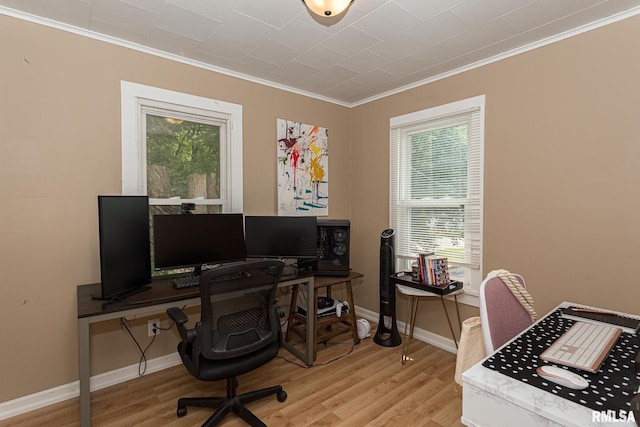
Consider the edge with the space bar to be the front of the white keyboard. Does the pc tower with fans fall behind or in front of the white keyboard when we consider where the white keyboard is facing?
in front

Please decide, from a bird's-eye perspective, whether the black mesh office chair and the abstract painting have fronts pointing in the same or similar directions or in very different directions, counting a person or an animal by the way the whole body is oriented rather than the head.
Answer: very different directions

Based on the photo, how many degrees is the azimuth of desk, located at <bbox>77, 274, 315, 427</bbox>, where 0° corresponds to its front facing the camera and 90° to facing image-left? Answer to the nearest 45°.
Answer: approximately 315°

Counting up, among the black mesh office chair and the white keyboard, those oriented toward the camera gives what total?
0

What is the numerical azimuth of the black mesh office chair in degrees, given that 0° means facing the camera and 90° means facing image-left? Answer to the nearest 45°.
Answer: approximately 135°

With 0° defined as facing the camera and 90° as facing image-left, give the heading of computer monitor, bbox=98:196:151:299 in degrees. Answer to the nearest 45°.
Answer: approximately 315°

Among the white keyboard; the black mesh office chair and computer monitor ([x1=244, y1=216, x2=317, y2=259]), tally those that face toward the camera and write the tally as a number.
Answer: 1

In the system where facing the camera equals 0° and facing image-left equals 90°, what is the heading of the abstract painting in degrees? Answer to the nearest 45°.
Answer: approximately 315°

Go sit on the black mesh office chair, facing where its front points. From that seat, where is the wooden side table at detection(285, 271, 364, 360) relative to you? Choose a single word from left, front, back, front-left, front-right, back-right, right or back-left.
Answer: right

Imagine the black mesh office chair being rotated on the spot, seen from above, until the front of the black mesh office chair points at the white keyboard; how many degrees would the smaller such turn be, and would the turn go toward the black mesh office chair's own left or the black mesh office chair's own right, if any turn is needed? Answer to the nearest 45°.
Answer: approximately 180°

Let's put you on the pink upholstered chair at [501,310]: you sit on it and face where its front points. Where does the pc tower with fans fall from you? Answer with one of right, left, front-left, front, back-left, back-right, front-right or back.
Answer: back

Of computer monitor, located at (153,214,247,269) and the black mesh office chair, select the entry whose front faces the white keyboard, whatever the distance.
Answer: the computer monitor
